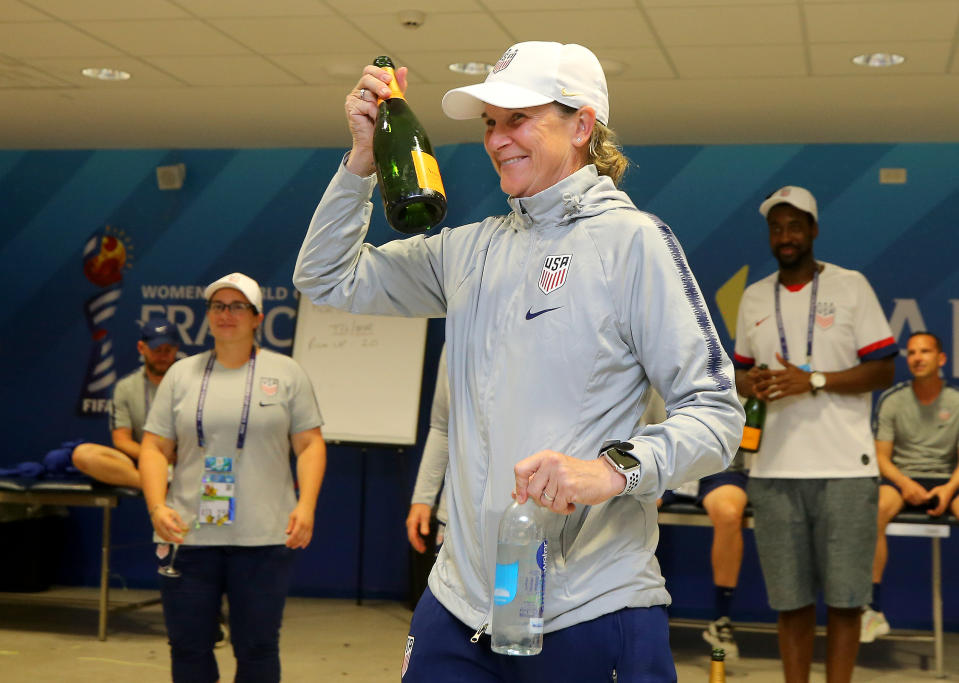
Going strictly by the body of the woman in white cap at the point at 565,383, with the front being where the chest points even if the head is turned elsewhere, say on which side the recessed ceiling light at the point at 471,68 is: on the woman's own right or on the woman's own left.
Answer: on the woman's own right

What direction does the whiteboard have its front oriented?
toward the camera

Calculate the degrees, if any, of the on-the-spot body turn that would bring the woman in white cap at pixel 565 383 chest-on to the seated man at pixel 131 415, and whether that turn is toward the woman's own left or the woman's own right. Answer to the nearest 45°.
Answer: approximately 90° to the woman's own right

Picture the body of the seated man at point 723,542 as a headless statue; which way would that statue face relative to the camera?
toward the camera

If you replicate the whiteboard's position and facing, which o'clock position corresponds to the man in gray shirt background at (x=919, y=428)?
The man in gray shirt background is roughly at 10 o'clock from the whiteboard.

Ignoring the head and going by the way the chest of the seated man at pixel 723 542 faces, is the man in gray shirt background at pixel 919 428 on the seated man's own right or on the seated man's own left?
on the seated man's own left

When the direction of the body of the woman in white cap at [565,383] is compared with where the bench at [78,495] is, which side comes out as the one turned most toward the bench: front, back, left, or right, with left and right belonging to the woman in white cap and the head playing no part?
right

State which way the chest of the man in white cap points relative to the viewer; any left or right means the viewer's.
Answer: facing the viewer

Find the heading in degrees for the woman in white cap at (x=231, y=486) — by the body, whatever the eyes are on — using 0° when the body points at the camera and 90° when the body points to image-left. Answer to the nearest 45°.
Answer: approximately 0°

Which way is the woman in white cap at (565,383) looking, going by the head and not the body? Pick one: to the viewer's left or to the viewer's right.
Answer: to the viewer's left

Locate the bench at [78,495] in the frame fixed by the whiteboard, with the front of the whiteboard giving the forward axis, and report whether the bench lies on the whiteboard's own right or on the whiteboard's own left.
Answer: on the whiteboard's own right
